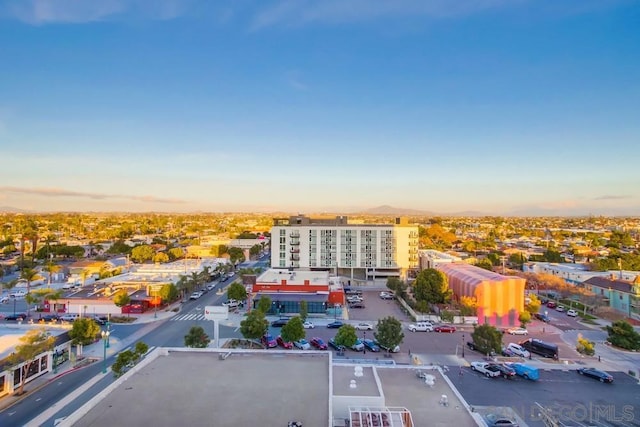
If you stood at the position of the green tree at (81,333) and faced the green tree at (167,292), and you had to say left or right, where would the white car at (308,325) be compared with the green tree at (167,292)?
right

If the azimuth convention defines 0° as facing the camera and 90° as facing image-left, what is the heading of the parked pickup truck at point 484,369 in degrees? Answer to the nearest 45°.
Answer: approximately 135°

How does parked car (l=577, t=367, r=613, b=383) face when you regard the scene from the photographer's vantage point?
facing away from the viewer and to the left of the viewer

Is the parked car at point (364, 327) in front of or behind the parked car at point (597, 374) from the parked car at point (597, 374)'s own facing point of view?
in front

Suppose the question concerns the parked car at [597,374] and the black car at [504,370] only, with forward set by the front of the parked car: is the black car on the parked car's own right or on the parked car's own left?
on the parked car's own left

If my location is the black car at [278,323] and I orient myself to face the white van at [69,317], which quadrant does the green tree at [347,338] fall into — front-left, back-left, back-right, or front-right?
back-left

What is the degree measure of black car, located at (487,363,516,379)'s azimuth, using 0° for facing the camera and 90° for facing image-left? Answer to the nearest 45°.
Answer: approximately 135°

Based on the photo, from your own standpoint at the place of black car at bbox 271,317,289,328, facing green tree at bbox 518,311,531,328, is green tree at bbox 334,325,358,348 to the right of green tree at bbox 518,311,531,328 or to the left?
right
